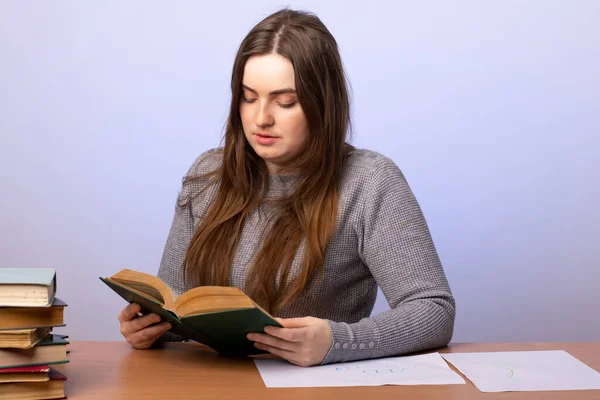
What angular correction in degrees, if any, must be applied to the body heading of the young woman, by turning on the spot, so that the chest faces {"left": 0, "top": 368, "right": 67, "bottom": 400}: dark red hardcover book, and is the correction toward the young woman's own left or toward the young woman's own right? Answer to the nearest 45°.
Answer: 0° — they already face it

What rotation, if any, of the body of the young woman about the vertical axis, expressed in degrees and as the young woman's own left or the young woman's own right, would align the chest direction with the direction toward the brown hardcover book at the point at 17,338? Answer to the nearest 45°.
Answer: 0° — they already face it

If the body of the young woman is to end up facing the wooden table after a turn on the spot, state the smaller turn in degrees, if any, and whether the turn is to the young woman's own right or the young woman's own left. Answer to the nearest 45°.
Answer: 0° — they already face it

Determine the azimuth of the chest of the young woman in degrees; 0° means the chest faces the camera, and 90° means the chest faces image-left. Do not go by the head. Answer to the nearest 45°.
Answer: approximately 45°
